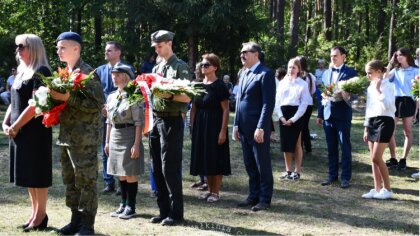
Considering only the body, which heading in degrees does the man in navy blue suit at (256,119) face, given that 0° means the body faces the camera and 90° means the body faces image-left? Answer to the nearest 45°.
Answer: approximately 45°

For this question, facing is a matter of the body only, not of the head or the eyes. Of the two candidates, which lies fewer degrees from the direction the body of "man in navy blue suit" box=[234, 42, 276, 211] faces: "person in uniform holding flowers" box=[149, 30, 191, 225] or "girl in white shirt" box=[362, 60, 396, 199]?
the person in uniform holding flowers

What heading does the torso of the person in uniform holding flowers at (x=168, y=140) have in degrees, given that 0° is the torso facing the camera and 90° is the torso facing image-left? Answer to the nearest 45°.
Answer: approximately 45°

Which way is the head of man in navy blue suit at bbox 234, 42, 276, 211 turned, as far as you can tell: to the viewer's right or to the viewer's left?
to the viewer's left

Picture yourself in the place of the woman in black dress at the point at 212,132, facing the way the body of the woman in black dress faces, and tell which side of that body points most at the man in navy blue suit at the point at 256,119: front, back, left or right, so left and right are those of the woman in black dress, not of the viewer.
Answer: left

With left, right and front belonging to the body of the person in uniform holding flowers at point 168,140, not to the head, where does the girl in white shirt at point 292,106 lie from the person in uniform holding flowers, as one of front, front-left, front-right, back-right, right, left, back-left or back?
back

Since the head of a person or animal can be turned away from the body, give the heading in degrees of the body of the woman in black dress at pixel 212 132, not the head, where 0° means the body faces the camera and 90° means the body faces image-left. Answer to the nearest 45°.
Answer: approximately 45°

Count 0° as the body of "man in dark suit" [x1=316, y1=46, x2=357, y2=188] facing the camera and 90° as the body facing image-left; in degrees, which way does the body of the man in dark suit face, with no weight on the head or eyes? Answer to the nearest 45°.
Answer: approximately 45°
